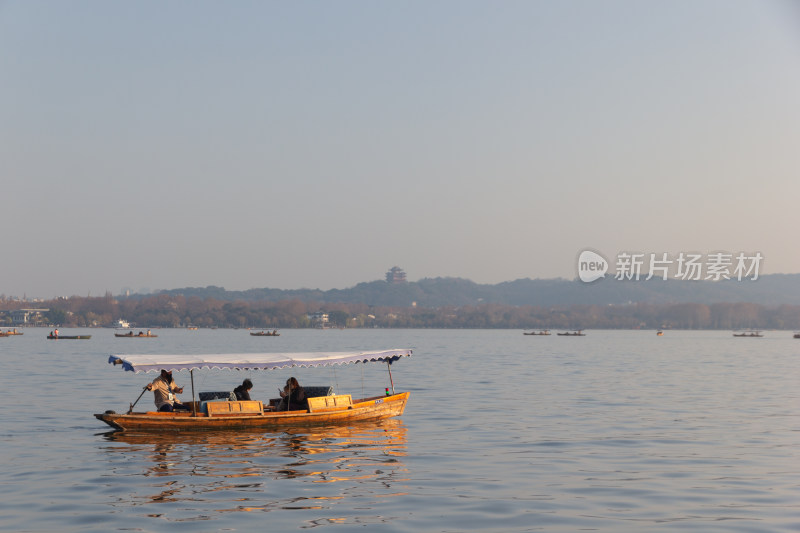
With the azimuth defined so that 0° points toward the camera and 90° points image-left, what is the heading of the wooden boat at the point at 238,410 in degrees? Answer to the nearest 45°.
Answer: approximately 270°
